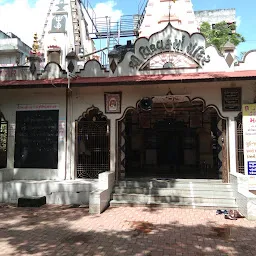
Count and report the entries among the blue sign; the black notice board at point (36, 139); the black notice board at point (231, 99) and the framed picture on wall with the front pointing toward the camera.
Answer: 4

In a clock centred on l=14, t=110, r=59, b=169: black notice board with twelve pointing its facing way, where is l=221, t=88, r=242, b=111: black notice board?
l=221, t=88, r=242, b=111: black notice board is roughly at 10 o'clock from l=14, t=110, r=59, b=169: black notice board.

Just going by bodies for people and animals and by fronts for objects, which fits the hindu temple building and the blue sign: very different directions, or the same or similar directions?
same or similar directions

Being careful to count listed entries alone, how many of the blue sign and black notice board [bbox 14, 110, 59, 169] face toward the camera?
2

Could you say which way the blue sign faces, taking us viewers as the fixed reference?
facing the viewer

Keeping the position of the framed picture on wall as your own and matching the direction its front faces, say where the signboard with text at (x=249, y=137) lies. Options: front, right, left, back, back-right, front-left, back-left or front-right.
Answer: left

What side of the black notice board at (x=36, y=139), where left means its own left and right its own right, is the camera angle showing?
front

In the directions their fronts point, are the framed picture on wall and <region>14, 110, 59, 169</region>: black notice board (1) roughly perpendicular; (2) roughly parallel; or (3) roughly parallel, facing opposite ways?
roughly parallel

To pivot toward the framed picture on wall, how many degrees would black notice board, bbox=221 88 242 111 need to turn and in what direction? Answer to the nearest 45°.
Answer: approximately 90° to its right

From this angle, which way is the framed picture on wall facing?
toward the camera

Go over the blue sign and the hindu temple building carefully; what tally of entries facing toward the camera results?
2
